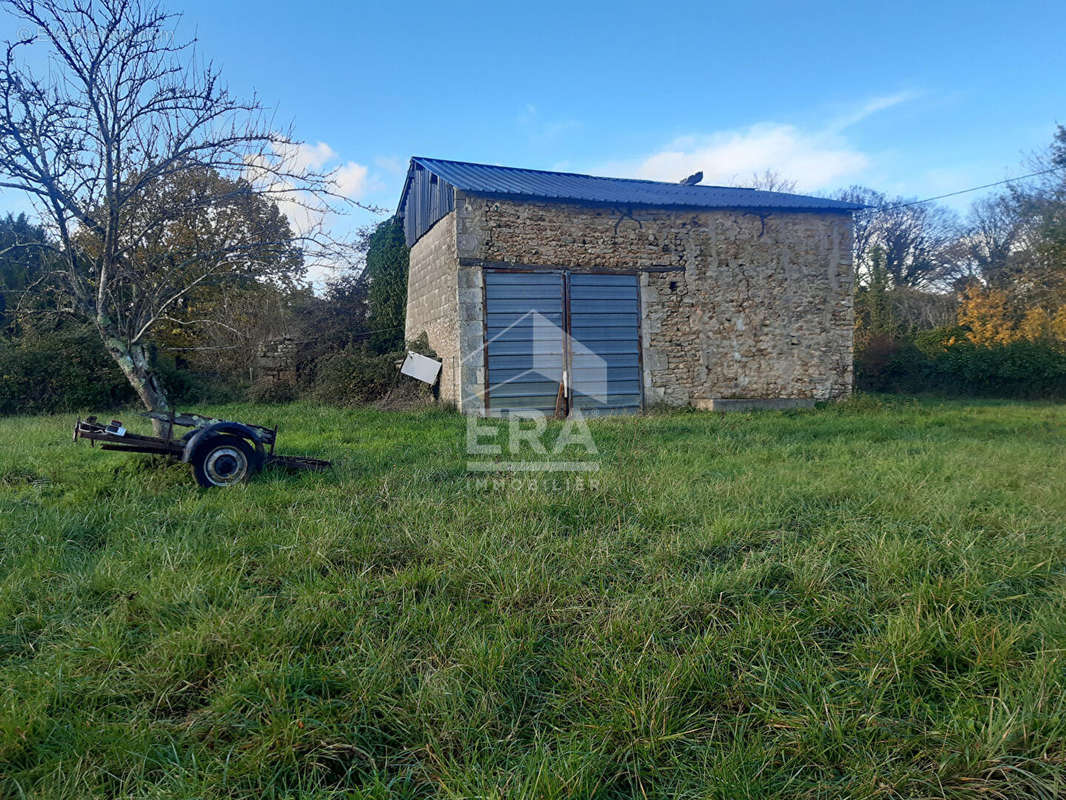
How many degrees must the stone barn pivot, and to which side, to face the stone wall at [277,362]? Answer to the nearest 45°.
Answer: approximately 90° to its right

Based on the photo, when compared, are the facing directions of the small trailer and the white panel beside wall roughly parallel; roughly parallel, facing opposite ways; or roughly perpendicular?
roughly perpendicular

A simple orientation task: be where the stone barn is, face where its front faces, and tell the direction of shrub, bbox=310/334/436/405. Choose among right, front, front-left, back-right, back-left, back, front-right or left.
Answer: right

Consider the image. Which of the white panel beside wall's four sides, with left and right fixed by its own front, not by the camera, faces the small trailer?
front

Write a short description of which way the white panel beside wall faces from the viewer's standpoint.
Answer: facing the viewer

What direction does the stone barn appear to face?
toward the camera

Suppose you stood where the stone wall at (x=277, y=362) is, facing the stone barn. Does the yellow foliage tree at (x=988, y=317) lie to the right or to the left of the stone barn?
left
